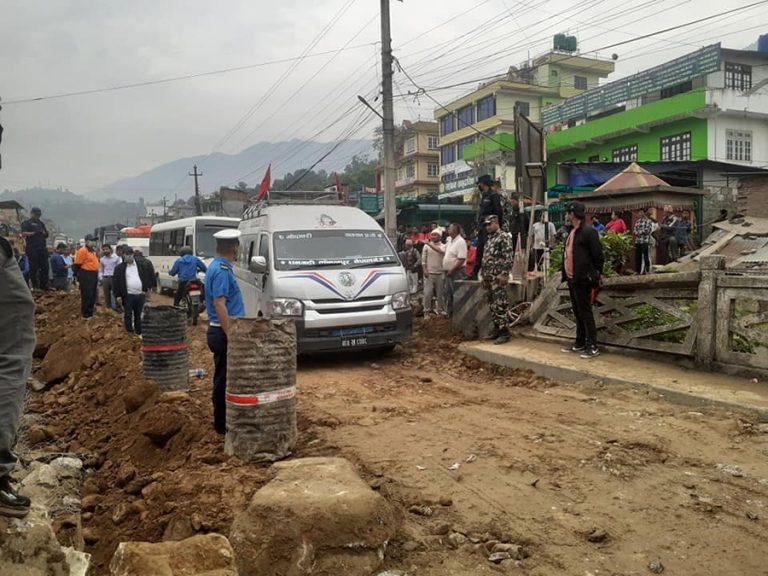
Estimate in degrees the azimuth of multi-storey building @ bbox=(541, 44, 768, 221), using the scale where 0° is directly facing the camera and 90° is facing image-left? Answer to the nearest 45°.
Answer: approximately 45°

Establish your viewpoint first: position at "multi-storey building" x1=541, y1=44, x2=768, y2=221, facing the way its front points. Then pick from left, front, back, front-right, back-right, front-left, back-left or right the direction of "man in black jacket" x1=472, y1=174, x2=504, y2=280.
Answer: front-left

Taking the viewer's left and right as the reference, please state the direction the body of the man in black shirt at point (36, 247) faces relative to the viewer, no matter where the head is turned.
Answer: facing the viewer

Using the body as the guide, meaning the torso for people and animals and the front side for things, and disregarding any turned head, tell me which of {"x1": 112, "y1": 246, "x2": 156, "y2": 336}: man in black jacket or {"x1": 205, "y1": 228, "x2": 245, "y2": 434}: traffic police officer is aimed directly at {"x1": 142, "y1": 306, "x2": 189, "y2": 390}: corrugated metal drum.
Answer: the man in black jacket

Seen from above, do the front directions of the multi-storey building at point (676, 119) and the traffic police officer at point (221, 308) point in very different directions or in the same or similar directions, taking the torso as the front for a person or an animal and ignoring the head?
very different directions

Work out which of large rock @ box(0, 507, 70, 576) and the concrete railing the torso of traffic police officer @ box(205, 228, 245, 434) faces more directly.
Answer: the concrete railing

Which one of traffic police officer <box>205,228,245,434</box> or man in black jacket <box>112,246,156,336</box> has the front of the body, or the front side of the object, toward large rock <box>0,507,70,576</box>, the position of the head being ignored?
the man in black jacket

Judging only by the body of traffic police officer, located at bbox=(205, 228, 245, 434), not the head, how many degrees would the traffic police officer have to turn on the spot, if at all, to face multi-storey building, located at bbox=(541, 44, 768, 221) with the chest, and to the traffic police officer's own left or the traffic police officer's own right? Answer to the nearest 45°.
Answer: approximately 45° to the traffic police officer's own left

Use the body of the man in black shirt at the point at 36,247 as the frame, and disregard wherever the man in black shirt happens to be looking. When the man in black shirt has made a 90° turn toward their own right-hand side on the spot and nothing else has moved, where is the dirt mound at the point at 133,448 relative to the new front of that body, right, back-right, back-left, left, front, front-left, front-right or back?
left

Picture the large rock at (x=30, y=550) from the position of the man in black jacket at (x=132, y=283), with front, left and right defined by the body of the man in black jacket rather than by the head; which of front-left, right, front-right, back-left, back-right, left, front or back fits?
front

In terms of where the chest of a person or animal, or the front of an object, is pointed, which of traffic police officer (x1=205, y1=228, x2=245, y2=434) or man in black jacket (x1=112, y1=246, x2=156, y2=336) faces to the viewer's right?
the traffic police officer

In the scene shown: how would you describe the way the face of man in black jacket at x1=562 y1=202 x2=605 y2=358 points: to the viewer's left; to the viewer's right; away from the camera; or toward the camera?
to the viewer's left

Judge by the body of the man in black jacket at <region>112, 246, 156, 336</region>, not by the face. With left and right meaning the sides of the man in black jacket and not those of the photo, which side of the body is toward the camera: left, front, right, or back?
front

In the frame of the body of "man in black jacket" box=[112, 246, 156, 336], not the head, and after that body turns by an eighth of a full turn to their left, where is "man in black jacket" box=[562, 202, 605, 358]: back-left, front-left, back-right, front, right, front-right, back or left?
front

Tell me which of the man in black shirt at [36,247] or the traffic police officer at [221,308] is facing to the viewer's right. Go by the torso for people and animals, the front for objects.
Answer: the traffic police officer

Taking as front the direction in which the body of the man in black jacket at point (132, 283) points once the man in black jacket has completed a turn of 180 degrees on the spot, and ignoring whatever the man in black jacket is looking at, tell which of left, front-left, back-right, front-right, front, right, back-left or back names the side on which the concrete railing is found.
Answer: back-right
